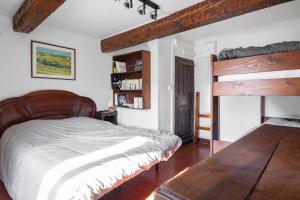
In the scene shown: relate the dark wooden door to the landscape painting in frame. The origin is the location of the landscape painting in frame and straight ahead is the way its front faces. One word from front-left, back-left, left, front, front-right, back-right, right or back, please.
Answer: front-left

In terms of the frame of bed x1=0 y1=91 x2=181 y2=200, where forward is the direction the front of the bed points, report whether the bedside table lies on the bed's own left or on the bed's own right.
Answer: on the bed's own left

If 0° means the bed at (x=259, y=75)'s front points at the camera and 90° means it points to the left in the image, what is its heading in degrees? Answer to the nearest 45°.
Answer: approximately 45°

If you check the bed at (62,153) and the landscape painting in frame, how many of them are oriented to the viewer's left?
0

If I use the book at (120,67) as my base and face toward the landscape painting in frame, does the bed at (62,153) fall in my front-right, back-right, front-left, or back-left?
front-left

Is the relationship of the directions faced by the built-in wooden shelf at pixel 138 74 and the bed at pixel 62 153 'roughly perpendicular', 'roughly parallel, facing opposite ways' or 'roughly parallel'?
roughly perpendicular

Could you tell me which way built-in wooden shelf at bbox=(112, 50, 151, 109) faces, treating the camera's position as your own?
facing the viewer and to the left of the viewer

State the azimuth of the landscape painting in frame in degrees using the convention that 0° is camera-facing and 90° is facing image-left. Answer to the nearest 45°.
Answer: approximately 315°

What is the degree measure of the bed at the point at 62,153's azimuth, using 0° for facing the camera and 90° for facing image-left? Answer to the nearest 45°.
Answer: approximately 315°
